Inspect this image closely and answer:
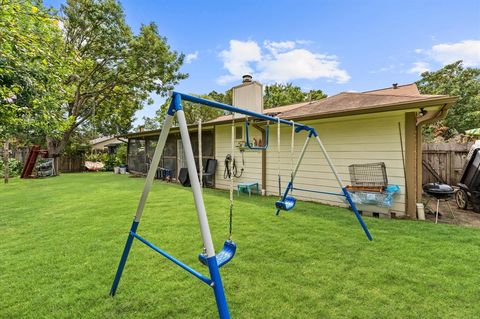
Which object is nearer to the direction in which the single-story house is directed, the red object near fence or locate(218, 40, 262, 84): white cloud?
the white cloud

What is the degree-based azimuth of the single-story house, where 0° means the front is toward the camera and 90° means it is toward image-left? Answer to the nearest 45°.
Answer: approximately 225°

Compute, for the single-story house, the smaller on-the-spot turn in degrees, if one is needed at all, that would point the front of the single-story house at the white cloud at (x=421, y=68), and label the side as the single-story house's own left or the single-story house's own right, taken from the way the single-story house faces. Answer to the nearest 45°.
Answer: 0° — it already faces it

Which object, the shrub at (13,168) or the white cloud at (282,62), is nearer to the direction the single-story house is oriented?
the white cloud

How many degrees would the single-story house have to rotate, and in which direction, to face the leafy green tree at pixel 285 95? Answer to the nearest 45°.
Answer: approximately 45° to its left

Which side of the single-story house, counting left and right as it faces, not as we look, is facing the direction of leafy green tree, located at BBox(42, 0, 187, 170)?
left

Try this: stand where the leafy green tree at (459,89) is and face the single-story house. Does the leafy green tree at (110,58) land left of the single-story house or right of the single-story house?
right
